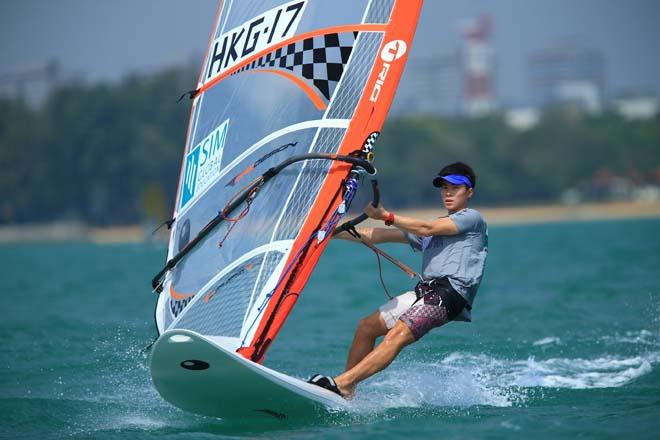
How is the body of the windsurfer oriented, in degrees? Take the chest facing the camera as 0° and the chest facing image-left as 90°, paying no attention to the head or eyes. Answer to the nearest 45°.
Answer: approximately 45°
